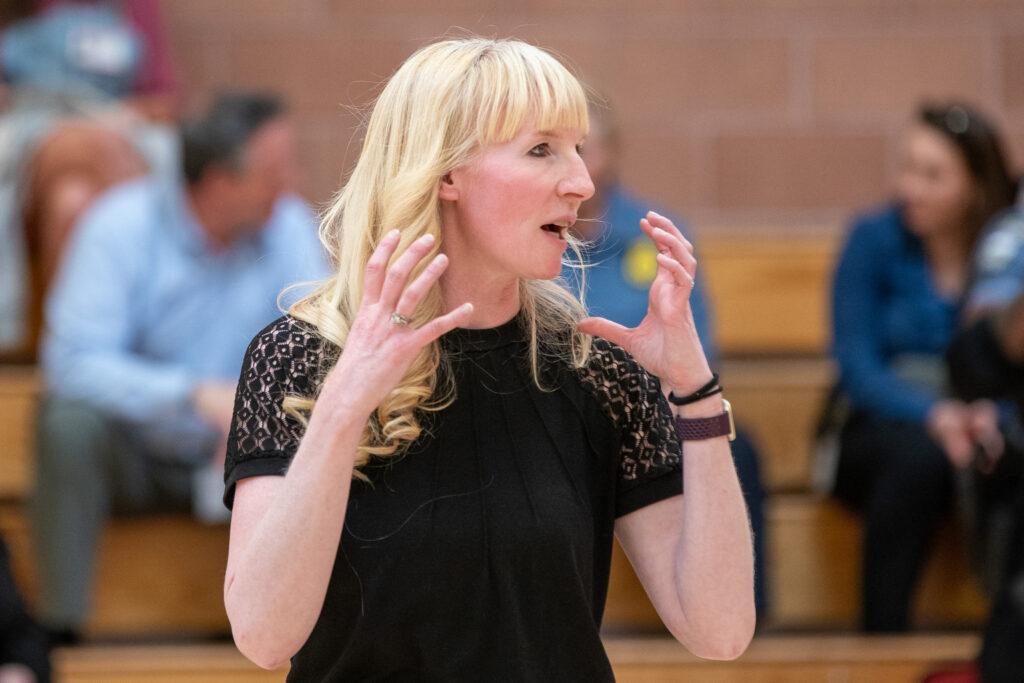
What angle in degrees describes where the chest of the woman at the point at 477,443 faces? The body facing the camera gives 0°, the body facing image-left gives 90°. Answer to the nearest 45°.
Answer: approximately 315°

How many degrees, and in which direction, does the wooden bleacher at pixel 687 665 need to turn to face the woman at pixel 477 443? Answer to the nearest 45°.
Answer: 0° — it already faces them

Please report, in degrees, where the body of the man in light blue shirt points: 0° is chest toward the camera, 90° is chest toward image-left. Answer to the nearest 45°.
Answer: approximately 315°

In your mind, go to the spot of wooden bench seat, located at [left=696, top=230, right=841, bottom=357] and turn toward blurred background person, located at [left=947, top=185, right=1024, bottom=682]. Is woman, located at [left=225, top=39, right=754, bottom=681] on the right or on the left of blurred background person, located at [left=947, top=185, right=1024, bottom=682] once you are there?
right

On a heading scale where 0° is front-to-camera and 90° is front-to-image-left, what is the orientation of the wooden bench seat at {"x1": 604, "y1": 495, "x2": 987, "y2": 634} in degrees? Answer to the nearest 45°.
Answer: approximately 0°

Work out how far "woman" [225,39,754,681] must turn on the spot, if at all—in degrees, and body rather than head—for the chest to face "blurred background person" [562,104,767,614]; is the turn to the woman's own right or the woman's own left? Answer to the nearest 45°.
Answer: approximately 135° to the woman's own left

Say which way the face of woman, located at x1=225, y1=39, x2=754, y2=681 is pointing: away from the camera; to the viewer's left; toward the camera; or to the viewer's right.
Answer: to the viewer's right

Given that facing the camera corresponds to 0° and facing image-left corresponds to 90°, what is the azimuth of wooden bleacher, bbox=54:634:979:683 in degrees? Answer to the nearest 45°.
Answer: approximately 0°

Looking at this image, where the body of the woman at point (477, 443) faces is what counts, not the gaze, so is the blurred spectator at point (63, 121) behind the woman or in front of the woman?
behind
